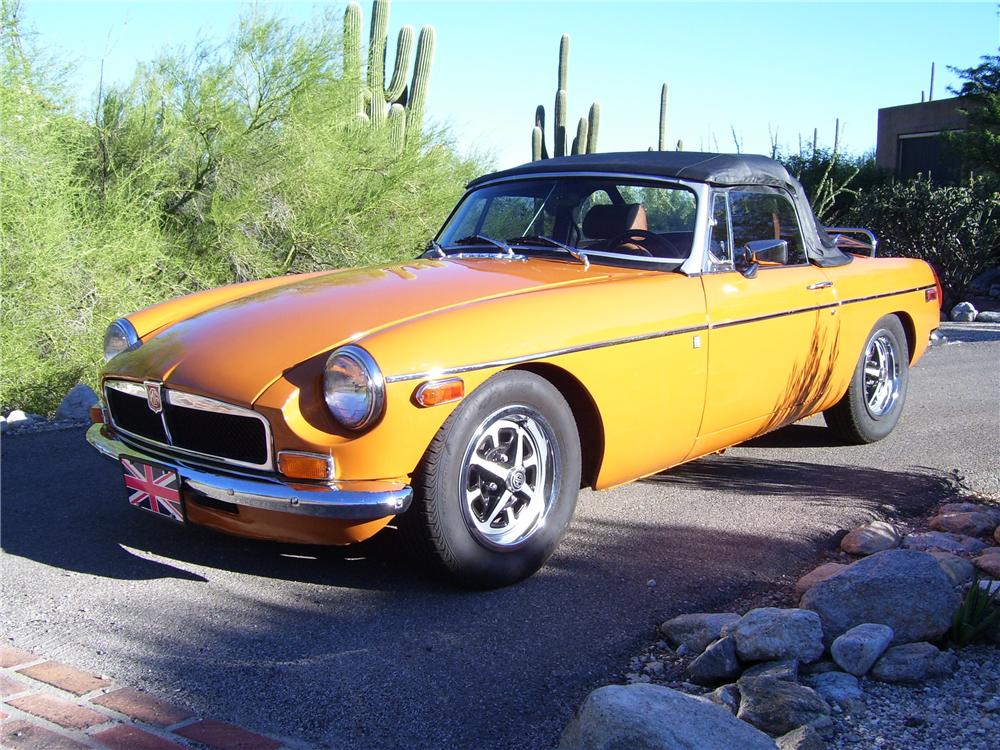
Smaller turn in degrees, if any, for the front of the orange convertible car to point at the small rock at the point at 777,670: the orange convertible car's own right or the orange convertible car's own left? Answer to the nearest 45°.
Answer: approximately 90° to the orange convertible car's own left

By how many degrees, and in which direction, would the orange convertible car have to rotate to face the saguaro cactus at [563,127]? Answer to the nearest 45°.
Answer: approximately 135° to its right

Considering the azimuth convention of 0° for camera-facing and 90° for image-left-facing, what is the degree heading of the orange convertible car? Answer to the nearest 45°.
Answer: approximately 45°

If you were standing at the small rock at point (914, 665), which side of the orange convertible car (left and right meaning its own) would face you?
left

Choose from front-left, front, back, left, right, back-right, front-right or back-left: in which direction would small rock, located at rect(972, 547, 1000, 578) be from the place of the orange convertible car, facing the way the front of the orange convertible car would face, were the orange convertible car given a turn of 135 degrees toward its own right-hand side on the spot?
right

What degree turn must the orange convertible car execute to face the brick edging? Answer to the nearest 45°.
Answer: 0° — it already faces it

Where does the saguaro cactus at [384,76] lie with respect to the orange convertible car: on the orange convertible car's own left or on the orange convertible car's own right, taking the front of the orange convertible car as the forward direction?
on the orange convertible car's own right

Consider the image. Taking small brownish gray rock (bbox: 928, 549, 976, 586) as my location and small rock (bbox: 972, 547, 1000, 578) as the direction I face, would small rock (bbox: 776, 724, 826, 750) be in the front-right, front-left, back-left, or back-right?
back-right

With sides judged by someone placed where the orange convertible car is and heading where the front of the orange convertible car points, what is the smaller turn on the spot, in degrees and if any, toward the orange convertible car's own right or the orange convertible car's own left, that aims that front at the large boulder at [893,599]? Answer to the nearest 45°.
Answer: approximately 90° to the orange convertible car's own left

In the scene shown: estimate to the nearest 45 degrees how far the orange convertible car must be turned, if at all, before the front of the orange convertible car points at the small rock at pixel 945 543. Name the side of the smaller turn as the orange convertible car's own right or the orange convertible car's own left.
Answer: approximately 135° to the orange convertible car's own left
